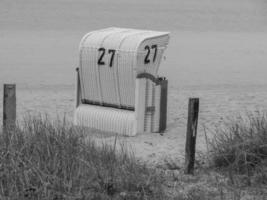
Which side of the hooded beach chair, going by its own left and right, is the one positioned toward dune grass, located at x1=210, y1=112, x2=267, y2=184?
right

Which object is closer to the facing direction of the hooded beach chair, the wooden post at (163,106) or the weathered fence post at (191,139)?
the wooden post

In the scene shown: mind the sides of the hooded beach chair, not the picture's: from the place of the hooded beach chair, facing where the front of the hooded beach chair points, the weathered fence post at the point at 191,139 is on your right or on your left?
on your right

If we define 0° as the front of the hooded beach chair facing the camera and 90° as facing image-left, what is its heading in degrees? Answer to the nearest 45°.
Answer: approximately 225°

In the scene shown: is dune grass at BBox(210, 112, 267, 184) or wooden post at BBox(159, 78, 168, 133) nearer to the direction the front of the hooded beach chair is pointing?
the wooden post

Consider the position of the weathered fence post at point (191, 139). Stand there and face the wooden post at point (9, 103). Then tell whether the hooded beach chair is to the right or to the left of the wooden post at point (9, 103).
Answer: right
